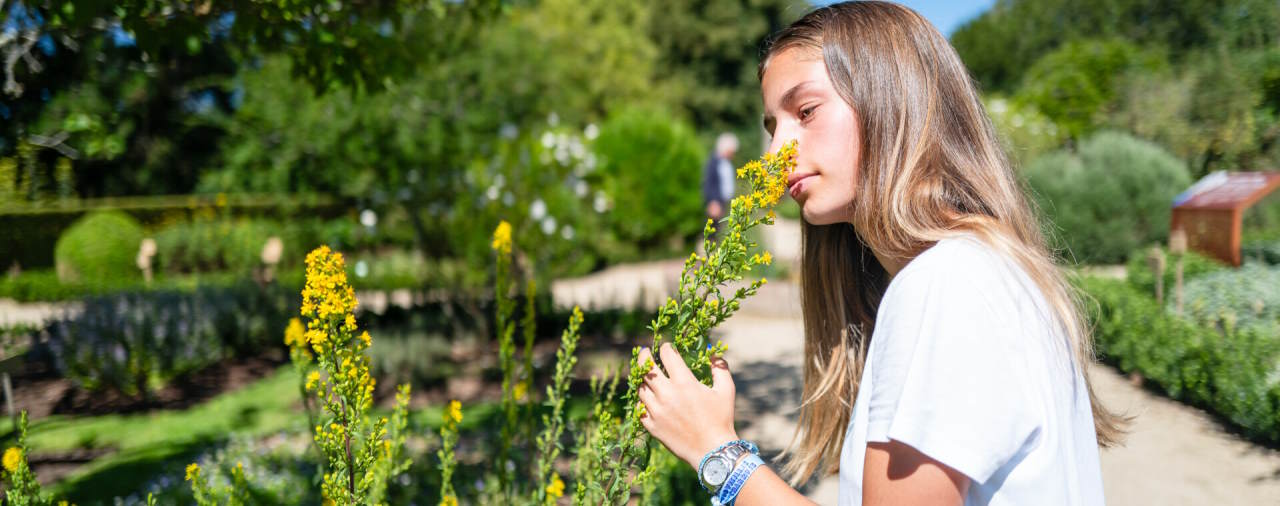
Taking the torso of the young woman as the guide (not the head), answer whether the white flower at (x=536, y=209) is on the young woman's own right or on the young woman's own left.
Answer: on the young woman's own right

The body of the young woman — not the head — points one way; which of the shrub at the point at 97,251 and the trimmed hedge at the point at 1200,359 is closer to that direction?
the shrub

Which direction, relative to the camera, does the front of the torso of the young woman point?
to the viewer's left

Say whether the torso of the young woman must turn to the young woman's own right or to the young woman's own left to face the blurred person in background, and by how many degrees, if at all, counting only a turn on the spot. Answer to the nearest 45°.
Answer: approximately 90° to the young woman's own right

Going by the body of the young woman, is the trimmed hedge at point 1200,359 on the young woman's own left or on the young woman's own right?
on the young woman's own right

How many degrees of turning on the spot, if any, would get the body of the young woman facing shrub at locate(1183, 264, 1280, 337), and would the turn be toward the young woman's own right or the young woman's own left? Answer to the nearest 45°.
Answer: approximately 135° to the young woman's own right

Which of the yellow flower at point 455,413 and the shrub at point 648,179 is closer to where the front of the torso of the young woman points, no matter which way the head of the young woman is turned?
the yellow flower

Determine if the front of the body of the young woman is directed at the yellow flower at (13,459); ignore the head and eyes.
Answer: yes

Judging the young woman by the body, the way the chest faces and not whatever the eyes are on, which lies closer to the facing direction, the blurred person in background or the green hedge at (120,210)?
the green hedge
